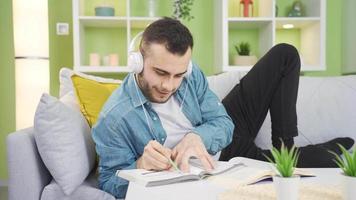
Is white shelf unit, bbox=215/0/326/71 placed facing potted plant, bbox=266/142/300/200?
yes

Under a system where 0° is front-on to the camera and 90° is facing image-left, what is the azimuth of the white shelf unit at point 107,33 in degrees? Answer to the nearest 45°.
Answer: approximately 0°

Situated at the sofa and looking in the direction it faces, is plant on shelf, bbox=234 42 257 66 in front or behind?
behind

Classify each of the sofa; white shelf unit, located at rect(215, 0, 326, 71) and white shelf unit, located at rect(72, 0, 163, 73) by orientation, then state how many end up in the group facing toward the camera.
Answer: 3

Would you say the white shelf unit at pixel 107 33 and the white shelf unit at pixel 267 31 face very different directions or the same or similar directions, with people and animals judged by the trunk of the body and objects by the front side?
same or similar directions

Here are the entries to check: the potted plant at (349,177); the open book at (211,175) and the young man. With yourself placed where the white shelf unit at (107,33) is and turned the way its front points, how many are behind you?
0

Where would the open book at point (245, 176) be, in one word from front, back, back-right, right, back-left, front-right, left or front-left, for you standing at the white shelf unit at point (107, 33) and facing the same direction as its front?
front

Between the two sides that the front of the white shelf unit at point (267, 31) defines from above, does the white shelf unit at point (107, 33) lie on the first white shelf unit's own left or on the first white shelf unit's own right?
on the first white shelf unit's own right

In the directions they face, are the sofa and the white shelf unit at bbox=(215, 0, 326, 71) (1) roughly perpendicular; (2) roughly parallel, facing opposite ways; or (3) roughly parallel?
roughly parallel

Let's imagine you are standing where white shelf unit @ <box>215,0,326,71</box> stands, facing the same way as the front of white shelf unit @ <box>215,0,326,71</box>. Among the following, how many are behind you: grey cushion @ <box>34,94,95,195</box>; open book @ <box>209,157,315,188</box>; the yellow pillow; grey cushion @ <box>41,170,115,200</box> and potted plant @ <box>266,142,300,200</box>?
0

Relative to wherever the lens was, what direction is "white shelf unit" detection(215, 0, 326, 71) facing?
facing the viewer

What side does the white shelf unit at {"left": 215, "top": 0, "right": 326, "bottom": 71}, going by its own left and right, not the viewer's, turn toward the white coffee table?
front

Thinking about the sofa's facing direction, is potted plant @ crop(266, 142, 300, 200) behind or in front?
in front

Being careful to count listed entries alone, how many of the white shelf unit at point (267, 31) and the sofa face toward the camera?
2

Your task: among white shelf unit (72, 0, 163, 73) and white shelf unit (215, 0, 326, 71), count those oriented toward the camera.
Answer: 2
